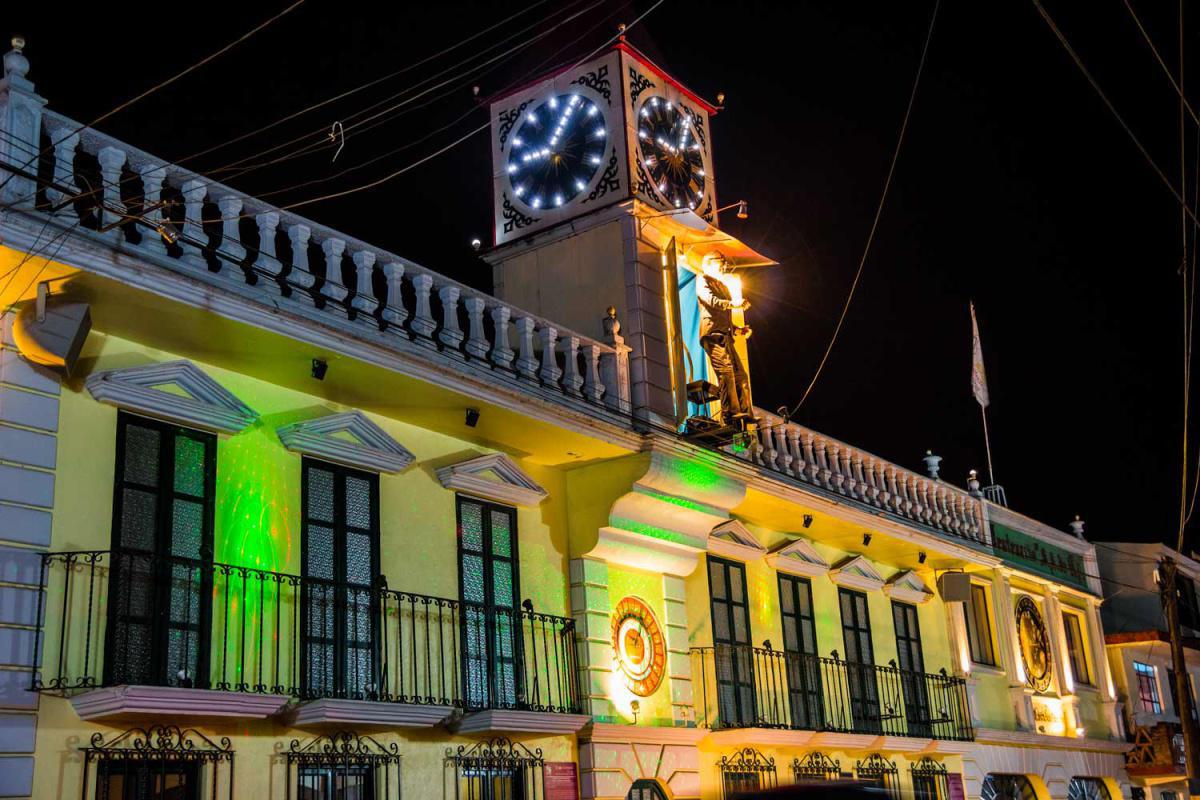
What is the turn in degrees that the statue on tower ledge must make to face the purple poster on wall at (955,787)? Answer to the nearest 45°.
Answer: approximately 90° to its left

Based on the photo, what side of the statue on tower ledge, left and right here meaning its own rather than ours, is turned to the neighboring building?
left

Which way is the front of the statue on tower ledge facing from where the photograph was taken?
facing the viewer and to the right of the viewer

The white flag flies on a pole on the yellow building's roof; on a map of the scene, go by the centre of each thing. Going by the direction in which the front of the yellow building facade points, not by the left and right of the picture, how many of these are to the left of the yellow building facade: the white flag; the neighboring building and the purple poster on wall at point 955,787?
3

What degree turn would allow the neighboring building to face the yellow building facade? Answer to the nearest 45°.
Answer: approximately 45° to its right

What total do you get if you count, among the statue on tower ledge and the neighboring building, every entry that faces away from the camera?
0

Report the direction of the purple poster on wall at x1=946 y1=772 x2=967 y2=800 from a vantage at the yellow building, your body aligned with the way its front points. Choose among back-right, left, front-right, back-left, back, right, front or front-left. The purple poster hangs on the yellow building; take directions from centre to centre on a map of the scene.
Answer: left

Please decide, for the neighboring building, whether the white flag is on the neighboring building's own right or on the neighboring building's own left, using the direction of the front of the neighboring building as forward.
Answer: on the neighboring building's own right

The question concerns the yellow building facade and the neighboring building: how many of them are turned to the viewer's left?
0

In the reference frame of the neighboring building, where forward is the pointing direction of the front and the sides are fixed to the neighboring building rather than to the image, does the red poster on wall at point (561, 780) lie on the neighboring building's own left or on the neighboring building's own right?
on the neighboring building's own right
